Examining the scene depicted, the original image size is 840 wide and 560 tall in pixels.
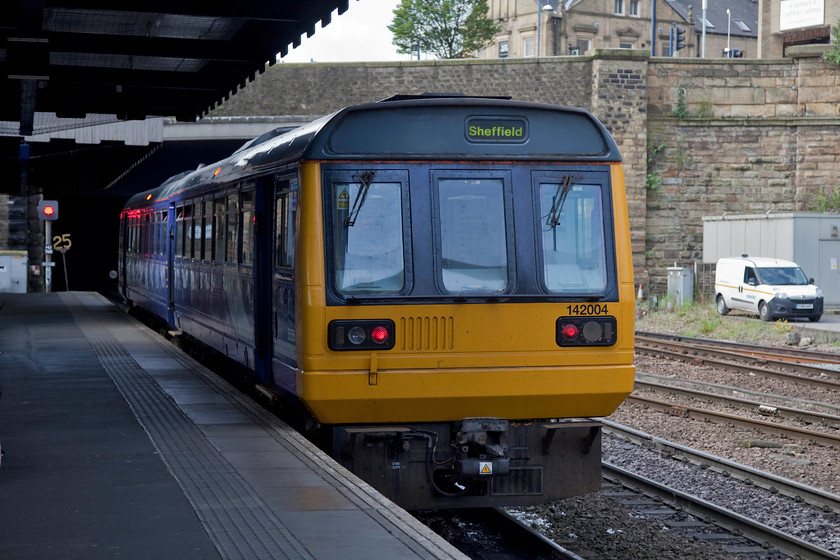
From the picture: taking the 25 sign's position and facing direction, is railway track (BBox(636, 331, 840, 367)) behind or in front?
in front

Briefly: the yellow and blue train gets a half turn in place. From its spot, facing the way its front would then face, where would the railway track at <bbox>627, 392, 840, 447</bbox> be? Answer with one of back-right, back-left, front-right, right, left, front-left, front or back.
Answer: right

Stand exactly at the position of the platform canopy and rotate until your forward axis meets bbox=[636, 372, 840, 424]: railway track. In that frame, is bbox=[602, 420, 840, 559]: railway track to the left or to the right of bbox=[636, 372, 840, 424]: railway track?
right

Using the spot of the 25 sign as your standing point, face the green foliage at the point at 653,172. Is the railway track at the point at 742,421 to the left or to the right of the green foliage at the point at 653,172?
right

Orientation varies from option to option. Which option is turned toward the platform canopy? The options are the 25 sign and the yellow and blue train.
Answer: the 25 sign

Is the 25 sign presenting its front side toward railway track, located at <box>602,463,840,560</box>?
yes

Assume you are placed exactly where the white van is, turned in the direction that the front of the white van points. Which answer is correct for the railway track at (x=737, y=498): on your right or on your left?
on your right

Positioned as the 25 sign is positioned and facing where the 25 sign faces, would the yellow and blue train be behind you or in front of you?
in front

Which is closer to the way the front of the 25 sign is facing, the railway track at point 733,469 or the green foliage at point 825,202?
the railway track

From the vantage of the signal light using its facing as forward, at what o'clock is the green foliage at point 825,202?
The green foliage is roughly at 9 o'clock from the signal light.

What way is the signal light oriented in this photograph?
toward the camera

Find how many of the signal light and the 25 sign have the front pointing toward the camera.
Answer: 2

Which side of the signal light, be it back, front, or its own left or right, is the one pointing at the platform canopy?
front

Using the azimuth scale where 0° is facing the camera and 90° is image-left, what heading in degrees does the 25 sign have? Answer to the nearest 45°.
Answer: approximately 0°
